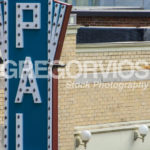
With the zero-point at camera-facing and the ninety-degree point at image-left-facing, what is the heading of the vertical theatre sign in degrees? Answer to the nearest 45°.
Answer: approximately 0°
